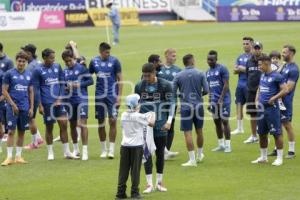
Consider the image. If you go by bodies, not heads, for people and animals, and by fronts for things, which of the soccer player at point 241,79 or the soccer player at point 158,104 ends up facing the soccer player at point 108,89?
the soccer player at point 241,79

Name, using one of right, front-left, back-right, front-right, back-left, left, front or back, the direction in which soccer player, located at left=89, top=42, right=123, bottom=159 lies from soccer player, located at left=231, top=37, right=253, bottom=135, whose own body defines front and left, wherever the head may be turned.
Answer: front

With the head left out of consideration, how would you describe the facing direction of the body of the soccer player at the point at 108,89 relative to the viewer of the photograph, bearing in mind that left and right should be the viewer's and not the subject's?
facing the viewer

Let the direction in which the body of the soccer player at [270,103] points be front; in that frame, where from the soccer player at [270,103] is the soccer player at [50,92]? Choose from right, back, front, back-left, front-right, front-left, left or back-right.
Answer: front-right

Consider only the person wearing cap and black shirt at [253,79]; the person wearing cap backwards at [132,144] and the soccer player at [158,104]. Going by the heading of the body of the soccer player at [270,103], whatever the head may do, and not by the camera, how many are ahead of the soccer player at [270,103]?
2

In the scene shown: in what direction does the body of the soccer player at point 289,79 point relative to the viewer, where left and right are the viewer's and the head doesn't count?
facing to the left of the viewer

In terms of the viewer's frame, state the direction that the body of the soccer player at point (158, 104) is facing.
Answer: toward the camera

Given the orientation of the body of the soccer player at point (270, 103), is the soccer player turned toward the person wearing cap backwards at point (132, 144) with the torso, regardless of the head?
yes

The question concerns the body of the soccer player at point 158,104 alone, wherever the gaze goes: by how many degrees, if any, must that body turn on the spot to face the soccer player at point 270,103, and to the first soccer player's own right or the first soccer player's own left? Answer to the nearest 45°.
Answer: approximately 135° to the first soccer player's own left
